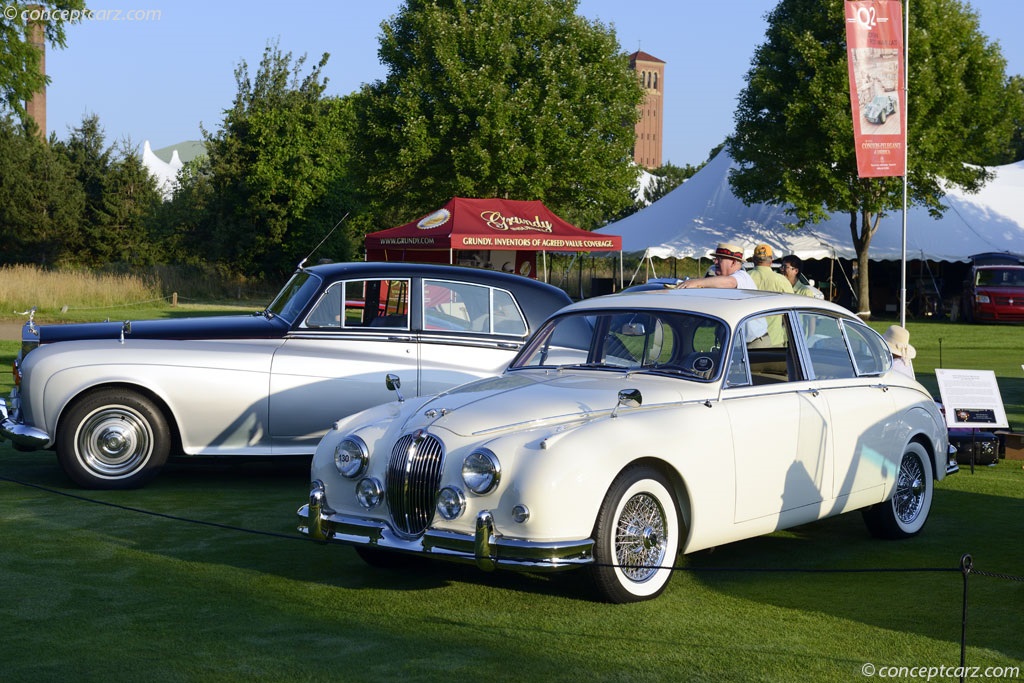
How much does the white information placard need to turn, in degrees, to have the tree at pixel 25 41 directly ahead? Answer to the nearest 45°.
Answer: approximately 135° to its right

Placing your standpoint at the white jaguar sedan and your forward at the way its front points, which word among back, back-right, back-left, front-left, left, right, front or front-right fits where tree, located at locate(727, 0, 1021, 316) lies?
back-right

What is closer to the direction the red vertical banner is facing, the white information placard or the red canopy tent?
the white information placard

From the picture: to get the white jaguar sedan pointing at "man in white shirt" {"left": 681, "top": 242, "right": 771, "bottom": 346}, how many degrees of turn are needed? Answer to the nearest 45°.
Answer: approximately 135° to its right

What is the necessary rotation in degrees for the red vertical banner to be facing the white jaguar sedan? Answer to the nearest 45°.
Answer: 0° — it already faces it

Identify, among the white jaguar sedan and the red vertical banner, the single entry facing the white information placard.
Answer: the red vertical banner

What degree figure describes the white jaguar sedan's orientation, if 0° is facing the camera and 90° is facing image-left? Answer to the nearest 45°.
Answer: approximately 45°

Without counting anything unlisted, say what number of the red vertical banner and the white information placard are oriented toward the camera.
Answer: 2
